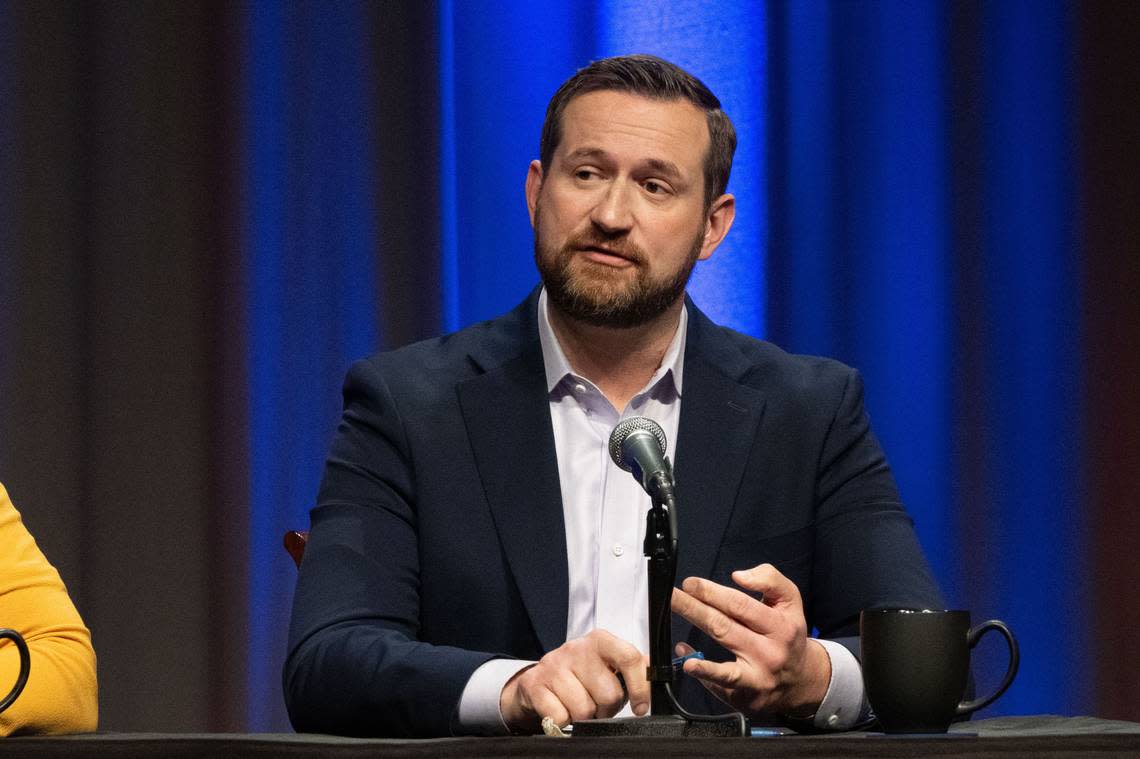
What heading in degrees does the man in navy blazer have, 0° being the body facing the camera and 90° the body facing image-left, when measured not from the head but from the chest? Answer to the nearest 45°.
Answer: approximately 0°

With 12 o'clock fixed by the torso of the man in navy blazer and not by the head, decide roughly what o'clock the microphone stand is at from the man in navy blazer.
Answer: The microphone stand is roughly at 12 o'clock from the man in navy blazer.

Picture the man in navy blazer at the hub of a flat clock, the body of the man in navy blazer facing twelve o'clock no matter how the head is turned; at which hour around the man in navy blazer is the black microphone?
The black microphone is roughly at 12 o'clock from the man in navy blazer.
